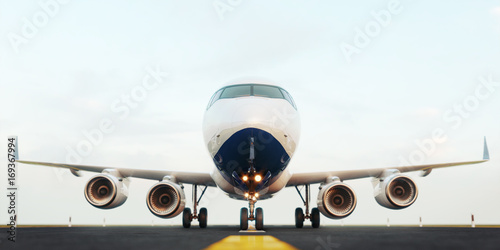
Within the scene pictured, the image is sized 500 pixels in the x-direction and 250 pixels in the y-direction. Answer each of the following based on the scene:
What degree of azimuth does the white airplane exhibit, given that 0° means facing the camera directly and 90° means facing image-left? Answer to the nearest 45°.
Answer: approximately 0°
